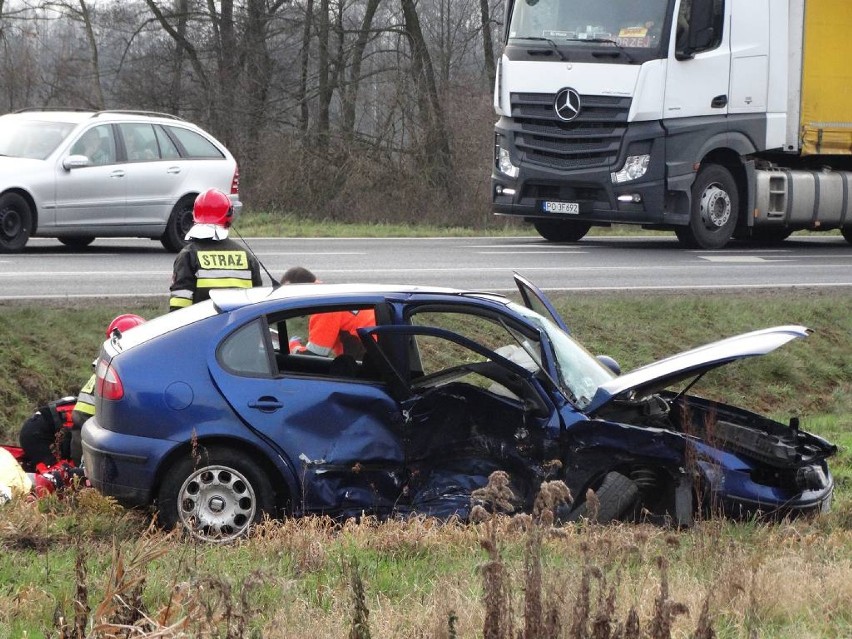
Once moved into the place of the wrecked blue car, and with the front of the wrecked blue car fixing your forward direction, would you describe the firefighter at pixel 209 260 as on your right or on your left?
on your left

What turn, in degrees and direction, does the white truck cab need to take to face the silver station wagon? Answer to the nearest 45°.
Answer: approximately 45° to its right

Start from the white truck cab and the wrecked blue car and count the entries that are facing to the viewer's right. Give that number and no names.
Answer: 1

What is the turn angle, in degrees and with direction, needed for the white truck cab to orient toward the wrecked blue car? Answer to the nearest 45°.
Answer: approximately 45° to its left

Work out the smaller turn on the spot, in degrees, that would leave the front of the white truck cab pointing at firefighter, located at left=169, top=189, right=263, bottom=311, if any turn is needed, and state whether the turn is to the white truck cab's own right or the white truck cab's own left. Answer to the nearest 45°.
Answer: approximately 45° to the white truck cab's own left

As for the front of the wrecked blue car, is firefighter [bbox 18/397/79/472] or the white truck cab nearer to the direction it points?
the white truck cab

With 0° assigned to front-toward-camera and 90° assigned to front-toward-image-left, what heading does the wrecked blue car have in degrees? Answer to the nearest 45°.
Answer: approximately 270°

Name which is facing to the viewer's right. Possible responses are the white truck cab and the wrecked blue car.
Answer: the wrecked blue car
